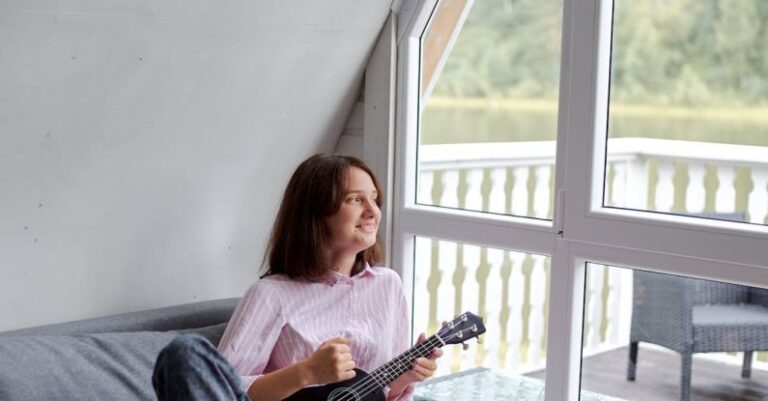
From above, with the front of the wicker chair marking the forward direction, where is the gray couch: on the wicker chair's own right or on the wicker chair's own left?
on the wicker chair's own right

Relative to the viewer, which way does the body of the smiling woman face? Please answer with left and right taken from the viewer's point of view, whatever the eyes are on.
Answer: facing the viewer and to the right of the viewer

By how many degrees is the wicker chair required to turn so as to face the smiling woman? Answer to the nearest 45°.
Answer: approximately 90° to its right

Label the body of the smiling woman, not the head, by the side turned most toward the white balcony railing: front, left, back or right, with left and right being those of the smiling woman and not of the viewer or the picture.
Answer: left

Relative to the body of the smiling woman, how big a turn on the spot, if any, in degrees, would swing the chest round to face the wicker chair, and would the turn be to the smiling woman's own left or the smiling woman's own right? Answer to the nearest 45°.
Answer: approximately 45° to the smiling woman's own left

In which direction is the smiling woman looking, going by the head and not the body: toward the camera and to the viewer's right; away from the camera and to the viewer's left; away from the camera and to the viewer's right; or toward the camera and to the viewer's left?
toward the camera and to the viewer's right
